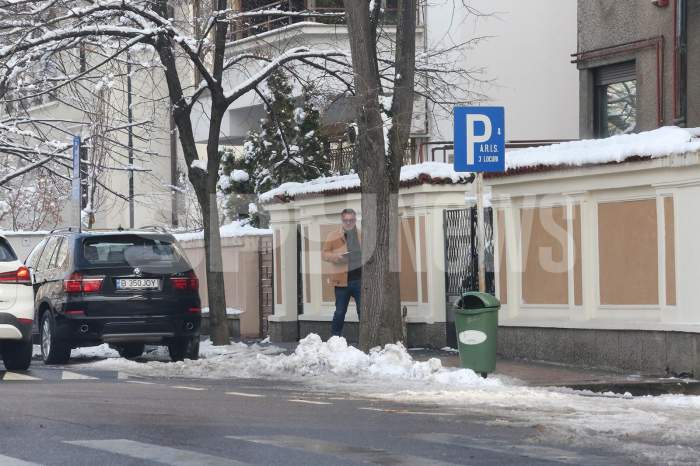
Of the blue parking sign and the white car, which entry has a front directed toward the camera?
the blue parking sign

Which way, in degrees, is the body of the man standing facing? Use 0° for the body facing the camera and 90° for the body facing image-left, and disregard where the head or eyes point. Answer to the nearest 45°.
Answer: approximately 315°

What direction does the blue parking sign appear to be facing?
toward the camera

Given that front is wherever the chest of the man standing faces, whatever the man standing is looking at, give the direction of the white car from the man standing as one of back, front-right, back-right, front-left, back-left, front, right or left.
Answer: right

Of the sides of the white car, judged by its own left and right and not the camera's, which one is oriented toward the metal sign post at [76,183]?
front

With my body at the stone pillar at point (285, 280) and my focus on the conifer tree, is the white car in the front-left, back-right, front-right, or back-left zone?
back-left

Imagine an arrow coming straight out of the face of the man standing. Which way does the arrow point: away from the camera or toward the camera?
toward the camera

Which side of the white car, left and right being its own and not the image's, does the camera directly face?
back

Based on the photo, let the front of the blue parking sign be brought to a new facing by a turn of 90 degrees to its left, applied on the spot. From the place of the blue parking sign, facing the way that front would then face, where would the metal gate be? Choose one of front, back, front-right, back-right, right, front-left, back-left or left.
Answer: left

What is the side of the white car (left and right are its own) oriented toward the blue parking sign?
right

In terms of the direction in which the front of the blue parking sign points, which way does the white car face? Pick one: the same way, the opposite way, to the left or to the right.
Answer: the opposite way
